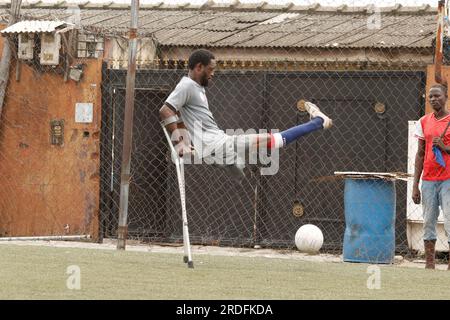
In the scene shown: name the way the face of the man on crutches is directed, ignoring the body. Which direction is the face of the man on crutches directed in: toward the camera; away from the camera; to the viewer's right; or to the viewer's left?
to the viewer's right

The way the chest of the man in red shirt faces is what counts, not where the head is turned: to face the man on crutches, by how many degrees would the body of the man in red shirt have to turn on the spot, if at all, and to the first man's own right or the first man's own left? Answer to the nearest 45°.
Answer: approximately 45° to the first man's own right

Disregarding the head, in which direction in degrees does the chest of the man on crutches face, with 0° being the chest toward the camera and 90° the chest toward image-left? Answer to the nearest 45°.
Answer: approximately 270°

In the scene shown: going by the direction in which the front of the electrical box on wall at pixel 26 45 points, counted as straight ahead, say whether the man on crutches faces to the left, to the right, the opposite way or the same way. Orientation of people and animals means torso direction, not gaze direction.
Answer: to the left

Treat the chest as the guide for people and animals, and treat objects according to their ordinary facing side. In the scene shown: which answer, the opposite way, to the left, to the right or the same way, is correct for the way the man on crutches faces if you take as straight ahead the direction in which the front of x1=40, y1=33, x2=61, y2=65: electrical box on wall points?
to the left

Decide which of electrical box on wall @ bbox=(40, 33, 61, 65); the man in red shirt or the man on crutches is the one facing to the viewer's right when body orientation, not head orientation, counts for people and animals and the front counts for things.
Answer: the man on crutches

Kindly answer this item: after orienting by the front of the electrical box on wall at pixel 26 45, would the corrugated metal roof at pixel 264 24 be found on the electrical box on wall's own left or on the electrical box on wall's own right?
on the electrical box on wall's own left

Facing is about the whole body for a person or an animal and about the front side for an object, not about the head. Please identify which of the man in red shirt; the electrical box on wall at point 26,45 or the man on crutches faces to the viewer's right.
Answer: the man on crutches

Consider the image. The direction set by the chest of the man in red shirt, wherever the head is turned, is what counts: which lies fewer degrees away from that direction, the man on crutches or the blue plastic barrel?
the man on crutches

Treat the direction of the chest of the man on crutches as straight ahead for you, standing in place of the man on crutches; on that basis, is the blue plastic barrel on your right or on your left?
on your left

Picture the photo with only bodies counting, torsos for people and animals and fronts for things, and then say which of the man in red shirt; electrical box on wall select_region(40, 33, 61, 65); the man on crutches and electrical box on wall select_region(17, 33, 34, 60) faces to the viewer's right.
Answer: the man on crutches
